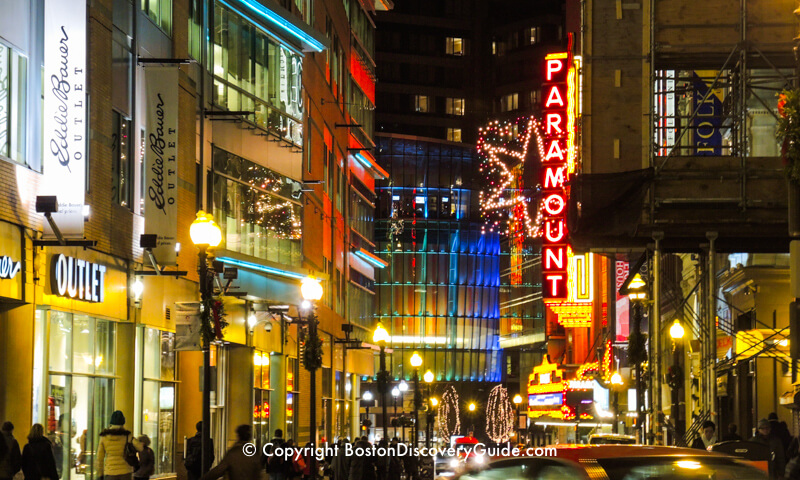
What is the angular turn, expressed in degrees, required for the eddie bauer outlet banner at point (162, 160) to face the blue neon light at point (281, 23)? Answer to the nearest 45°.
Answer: approximately 180°

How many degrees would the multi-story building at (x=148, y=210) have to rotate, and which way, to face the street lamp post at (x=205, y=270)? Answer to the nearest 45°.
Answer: approximately 45° to its right

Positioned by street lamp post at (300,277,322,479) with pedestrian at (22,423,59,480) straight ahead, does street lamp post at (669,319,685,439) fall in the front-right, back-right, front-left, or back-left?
back-left

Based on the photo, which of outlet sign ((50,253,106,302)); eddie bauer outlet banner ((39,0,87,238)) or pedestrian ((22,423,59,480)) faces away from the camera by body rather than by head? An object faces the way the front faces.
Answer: the pedestrian

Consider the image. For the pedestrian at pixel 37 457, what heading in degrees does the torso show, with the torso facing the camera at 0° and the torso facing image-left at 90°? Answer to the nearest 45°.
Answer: approximately 180°

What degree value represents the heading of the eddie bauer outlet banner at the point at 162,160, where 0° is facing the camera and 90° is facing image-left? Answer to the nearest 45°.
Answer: approximately 0°
